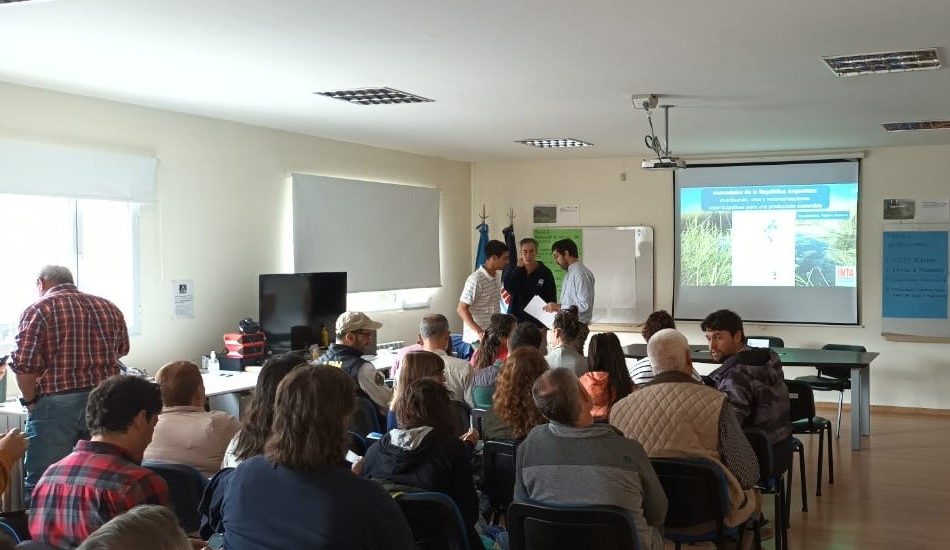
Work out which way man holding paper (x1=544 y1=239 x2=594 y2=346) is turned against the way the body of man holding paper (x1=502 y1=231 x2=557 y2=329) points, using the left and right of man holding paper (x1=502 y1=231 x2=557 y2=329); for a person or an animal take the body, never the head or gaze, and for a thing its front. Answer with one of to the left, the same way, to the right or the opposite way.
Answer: to the right

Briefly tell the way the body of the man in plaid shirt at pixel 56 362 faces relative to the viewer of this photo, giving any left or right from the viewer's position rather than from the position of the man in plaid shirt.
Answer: facing away from the viewer and to the left of the viewer

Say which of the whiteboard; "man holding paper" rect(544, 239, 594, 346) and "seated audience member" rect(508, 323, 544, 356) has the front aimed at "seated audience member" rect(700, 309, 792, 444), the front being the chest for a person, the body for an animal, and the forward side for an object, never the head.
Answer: the whiteboard

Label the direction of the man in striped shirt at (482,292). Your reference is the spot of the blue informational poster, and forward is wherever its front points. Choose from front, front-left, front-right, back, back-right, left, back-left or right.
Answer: front-right

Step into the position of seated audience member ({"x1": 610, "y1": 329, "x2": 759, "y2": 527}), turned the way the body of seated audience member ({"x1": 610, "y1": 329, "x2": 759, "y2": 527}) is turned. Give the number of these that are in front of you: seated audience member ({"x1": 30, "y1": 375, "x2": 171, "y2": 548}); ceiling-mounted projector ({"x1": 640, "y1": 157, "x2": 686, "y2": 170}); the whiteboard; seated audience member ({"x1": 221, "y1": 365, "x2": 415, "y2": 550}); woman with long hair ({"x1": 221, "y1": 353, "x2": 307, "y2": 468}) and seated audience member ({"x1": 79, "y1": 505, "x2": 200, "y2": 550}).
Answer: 2

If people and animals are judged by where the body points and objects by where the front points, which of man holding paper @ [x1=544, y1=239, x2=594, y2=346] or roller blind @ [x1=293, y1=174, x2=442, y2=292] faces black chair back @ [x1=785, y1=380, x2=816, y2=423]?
the roller blind

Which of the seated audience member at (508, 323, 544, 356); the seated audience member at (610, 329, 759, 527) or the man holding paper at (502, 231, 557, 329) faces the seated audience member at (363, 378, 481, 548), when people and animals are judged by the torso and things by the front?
the man holding paper

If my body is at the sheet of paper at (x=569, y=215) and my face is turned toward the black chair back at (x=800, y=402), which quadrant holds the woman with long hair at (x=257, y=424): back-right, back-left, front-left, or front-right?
front-right

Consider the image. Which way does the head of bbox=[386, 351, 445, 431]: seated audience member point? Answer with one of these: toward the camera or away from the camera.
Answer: away from the camera

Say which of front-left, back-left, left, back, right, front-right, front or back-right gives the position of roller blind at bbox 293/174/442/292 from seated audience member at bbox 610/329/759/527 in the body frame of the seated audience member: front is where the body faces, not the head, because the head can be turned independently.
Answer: front-left

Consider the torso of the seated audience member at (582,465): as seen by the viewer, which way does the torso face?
away from the camera

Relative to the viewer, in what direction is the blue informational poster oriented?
toward the camera

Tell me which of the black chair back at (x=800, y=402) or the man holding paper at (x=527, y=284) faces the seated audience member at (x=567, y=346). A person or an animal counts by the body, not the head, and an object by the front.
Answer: the man holding paper

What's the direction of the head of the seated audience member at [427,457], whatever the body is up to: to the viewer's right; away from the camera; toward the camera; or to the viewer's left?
away from the camera

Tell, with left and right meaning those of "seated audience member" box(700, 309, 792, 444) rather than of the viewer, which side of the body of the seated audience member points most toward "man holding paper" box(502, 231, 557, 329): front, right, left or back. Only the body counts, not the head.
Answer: front

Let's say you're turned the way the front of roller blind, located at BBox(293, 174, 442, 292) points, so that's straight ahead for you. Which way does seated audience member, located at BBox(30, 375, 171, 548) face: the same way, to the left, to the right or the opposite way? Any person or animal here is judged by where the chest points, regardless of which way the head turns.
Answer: to the left
